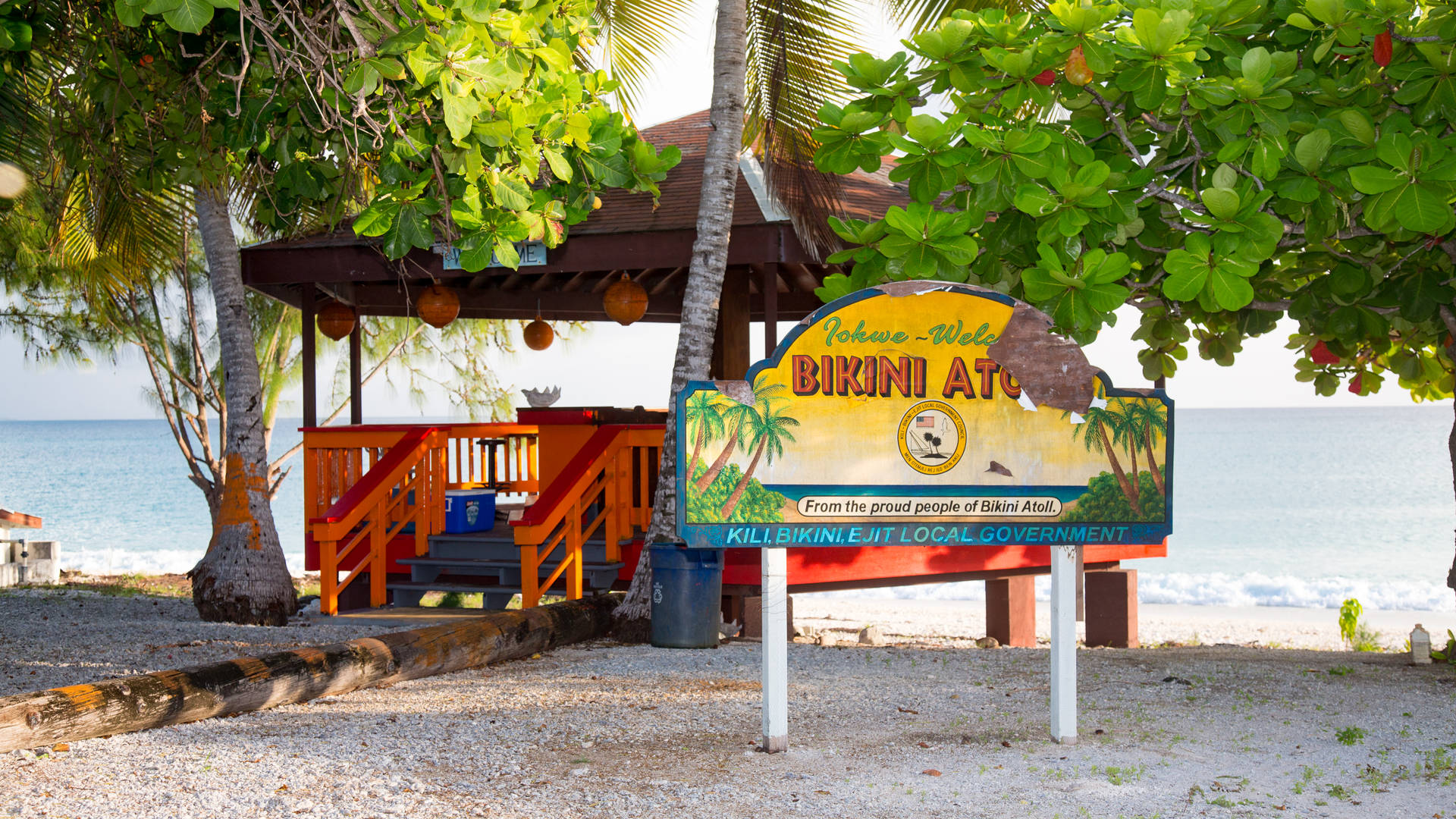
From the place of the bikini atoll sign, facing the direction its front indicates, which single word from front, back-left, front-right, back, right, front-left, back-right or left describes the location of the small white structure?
back-right

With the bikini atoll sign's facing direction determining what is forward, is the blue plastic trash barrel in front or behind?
behind

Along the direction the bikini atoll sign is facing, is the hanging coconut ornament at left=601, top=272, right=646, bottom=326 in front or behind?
behind

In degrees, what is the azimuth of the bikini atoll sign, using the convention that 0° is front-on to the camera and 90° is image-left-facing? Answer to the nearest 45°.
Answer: approximately 0°

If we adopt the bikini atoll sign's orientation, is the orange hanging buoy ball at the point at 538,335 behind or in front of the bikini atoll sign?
behind

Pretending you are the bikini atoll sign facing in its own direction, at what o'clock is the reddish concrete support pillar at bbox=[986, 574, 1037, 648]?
The reddish concrete support pillar is roughly at 6 o'clock from the bikini atoll sign.

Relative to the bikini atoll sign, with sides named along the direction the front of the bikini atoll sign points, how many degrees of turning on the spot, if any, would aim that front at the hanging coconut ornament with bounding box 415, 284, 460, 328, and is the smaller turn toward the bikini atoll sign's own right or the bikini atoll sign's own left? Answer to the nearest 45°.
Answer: approximately 135° to the bikini atoll sign's own right
